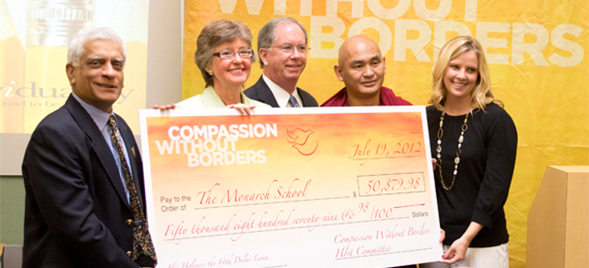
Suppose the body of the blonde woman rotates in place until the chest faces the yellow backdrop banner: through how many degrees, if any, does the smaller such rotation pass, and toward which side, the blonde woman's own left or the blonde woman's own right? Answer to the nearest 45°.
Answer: approximately 135° to the blonde woman's own right

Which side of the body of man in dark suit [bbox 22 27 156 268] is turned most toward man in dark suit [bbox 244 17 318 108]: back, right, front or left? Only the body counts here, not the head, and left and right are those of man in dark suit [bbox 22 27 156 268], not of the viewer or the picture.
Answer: left

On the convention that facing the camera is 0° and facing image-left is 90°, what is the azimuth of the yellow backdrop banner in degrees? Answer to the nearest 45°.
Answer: approximately 0°

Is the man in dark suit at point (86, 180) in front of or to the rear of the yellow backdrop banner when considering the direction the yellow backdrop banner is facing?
in front

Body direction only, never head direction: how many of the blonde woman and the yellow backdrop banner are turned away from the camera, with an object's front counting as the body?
0

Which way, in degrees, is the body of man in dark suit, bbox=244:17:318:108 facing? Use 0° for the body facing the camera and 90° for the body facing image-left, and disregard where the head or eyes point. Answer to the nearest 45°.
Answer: approximately 315°

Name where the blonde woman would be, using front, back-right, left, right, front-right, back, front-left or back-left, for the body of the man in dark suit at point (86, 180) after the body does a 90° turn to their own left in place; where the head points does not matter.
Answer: front-right

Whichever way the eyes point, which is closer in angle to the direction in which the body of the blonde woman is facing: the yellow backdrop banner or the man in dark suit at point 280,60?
the man in dark suit

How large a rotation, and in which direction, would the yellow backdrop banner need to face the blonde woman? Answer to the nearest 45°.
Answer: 0° — it already faces them

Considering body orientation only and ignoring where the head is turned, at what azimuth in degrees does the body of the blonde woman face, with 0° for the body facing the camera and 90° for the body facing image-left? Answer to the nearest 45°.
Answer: approximately 45°

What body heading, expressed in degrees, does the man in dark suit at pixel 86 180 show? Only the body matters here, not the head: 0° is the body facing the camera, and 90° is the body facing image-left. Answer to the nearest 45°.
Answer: approximately 315°

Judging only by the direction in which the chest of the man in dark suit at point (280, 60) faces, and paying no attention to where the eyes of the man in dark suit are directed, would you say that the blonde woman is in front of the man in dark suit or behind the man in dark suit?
in front
